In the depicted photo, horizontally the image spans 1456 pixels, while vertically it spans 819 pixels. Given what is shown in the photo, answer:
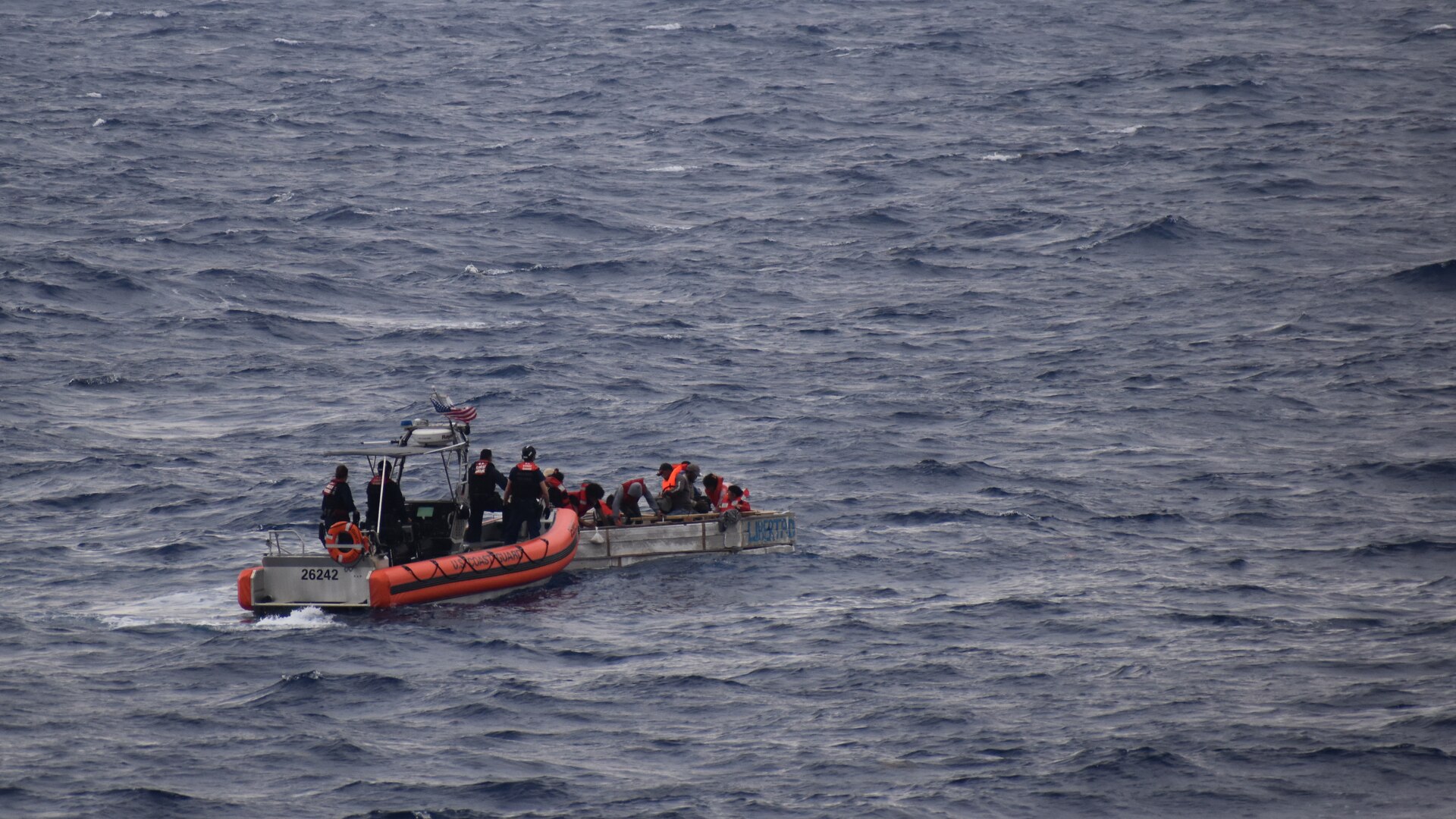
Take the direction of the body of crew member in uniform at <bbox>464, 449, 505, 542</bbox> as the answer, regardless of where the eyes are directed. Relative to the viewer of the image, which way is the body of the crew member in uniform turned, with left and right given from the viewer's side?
facing away from the viewer and to the right of the viewer

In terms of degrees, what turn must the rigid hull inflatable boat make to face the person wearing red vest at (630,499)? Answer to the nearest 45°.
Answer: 0° — it already faces them

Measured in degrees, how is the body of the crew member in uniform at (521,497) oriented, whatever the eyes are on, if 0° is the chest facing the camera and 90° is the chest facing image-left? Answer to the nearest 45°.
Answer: approximately 180°

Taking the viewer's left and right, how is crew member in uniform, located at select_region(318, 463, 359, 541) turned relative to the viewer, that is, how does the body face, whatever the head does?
facing away from the viewer and to the right of the viewer

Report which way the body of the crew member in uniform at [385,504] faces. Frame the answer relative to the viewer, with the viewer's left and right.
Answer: facing away from the viewer and to the right of the viewer

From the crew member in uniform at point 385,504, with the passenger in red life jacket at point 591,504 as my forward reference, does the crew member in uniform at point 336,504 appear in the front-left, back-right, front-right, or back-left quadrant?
back-left

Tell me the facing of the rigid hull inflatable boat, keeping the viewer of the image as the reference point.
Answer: facing away from the viewer and to the right of the viewer
